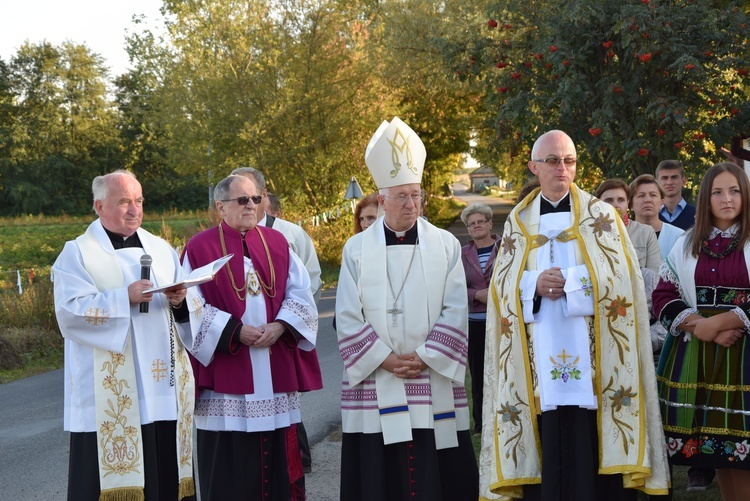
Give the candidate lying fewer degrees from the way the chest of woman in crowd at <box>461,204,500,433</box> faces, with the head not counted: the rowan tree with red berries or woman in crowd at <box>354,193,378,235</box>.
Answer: the woman in crowd

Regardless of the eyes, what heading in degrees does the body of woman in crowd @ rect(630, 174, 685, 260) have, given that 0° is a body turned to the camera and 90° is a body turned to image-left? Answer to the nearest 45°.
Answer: approximately 0°

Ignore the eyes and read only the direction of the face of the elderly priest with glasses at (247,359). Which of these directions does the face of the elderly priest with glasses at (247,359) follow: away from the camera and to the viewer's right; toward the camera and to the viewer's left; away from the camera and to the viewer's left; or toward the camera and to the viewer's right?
toward the camera and to the viewer's right

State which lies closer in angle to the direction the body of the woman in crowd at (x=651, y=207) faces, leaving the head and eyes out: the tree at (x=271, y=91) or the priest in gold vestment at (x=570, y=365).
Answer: the priest in gold vestment

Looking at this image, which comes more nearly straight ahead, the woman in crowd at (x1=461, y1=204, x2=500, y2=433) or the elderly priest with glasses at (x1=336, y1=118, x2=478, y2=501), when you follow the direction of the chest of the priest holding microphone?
the elderly priest with glasses

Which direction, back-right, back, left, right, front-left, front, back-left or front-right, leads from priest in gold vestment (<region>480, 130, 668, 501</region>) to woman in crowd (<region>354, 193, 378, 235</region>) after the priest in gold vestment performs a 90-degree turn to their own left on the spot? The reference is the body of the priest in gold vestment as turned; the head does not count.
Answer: back-left

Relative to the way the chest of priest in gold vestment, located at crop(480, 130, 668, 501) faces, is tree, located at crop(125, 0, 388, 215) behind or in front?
behind

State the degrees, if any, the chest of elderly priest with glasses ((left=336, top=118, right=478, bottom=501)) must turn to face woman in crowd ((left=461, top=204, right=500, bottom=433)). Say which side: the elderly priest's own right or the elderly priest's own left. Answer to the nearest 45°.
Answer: approximately 180°

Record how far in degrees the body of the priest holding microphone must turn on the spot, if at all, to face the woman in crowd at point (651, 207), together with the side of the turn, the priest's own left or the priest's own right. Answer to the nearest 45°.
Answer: approximately 45° to the priest's own left

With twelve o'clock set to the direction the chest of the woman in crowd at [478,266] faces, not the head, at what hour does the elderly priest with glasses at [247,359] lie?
The elderly priest with glasses is roughly at 1 o'clock from the woman in crowd.

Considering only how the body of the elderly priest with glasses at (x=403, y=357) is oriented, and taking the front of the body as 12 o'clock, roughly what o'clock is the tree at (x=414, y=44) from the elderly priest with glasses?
The tree is roughly at 6 o'clock from the elderly priest with glasses.

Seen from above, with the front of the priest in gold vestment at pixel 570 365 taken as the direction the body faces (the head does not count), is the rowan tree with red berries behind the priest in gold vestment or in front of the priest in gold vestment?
behind

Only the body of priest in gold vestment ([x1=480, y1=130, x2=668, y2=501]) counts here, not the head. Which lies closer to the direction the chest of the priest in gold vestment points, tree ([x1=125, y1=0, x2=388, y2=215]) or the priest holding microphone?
the priest holding microphone

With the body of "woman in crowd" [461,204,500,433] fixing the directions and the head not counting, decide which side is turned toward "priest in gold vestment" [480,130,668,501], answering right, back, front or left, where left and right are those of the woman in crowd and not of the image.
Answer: front
